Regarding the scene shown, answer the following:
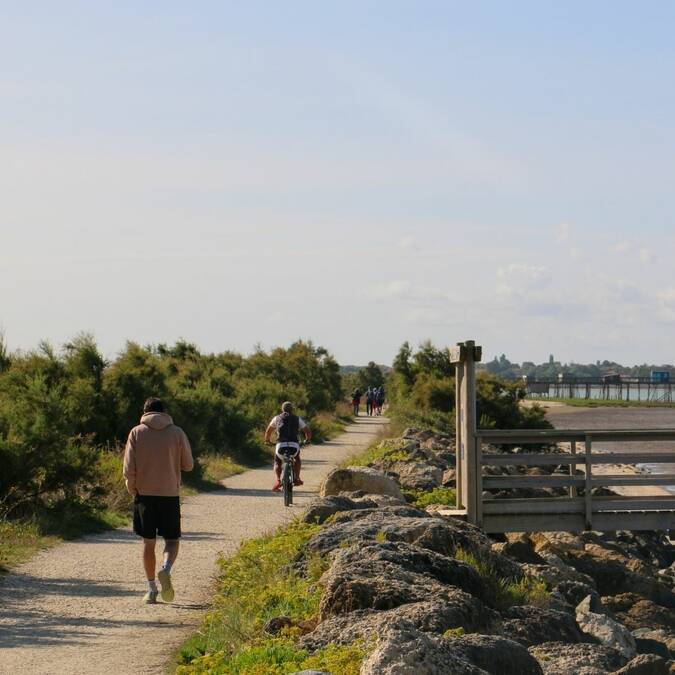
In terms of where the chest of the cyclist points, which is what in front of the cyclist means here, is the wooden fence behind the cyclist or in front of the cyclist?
behind

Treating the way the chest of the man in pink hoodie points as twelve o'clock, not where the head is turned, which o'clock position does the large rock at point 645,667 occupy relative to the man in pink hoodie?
The large rock is roughly at 4 o'clock from the man in pink hoodie.

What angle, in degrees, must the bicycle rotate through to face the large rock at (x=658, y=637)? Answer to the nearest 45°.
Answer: approximately 135° to its right

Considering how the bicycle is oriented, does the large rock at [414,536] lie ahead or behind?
behind

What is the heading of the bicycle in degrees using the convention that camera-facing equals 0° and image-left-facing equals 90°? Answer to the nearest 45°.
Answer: approximately 180°

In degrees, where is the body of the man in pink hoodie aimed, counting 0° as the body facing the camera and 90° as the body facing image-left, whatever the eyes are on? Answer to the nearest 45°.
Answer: approximately 180°

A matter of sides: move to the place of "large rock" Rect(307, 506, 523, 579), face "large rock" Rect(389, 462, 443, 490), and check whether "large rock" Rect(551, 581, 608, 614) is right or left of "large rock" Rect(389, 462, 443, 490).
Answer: right

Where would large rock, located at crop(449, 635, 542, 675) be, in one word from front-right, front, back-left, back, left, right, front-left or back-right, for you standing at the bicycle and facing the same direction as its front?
back

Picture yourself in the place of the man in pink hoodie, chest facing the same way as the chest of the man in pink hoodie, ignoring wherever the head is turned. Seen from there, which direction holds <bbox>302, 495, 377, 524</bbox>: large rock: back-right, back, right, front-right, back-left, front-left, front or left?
front-right

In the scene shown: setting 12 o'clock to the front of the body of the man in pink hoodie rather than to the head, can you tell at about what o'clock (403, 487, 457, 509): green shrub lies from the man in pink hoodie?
The green shrub is roughly at 1 o'clock from the man in pink hoodie.

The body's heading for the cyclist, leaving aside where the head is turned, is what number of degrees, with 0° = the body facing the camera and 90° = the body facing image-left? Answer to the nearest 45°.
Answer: approximately 180°

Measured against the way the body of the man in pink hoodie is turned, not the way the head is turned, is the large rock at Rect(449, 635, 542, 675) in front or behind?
behind
